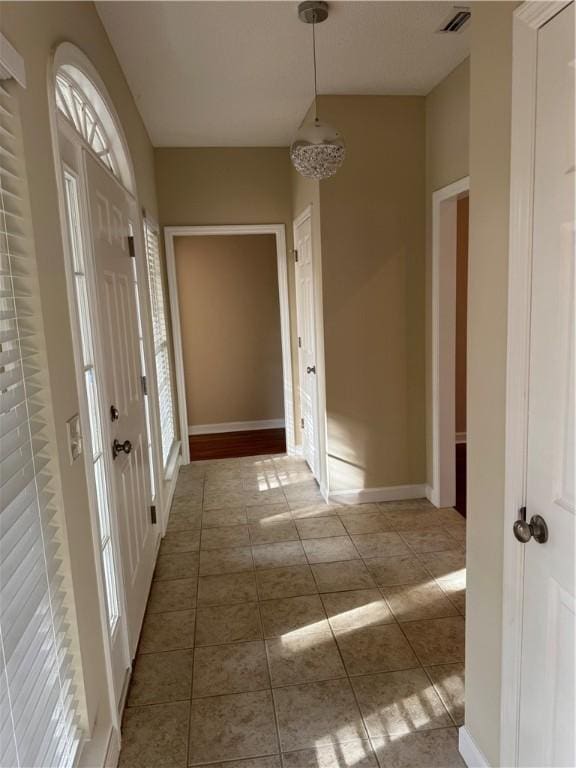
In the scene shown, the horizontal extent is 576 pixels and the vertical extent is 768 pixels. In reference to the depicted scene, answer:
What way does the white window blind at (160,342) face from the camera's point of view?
to the viewer's right

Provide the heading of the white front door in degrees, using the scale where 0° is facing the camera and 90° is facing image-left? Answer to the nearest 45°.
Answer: approximately 270°

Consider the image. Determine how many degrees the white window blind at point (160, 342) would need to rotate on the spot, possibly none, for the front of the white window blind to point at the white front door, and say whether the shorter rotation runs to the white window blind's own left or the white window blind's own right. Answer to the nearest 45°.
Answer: approximately 90° to the white window blind's own right

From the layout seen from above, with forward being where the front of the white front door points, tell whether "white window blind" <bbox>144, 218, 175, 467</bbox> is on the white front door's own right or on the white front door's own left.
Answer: on the white front door's own left

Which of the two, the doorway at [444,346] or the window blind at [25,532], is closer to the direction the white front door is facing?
the doorway

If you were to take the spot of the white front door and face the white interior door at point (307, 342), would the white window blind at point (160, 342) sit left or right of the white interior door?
left

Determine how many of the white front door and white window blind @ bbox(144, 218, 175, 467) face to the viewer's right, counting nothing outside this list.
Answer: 2

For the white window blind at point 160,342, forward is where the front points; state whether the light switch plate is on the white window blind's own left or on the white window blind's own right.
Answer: on the white window blind's own right
